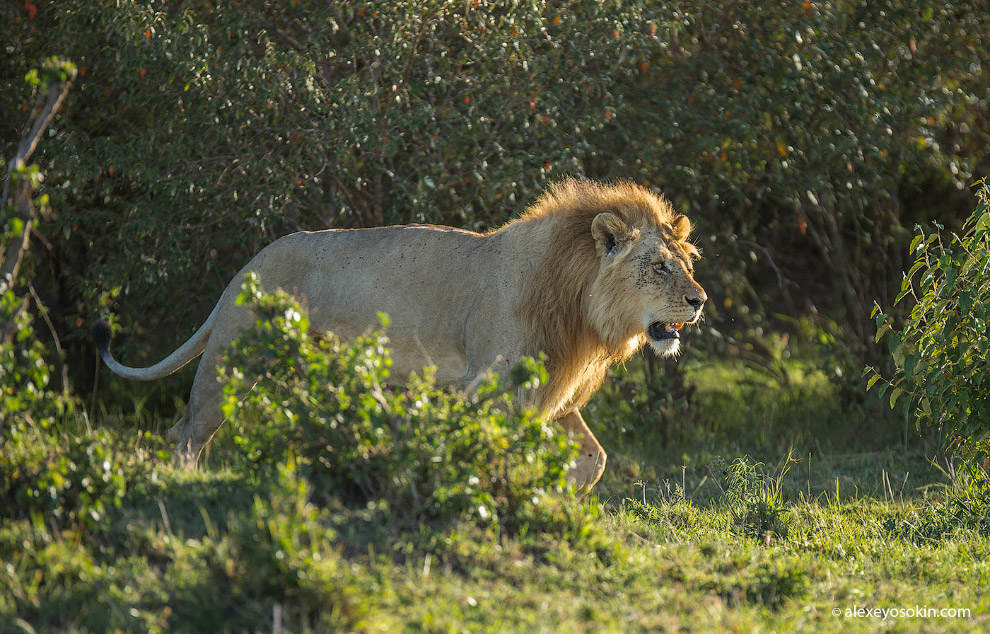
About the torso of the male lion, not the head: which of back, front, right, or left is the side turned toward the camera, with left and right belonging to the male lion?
right

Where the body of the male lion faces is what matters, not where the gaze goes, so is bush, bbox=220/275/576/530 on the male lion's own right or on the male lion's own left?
on the male lion's own right

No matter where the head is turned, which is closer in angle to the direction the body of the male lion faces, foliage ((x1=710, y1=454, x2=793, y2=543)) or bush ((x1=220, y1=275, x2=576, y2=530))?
the foliage

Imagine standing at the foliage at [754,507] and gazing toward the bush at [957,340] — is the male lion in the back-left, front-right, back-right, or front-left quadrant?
back-left

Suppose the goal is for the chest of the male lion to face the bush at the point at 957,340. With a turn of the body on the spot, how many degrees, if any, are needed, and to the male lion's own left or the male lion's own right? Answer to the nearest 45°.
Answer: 0° — it already faces it

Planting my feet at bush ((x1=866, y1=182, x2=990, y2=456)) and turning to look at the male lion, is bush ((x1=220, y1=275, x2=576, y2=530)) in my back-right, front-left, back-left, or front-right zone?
front-left
